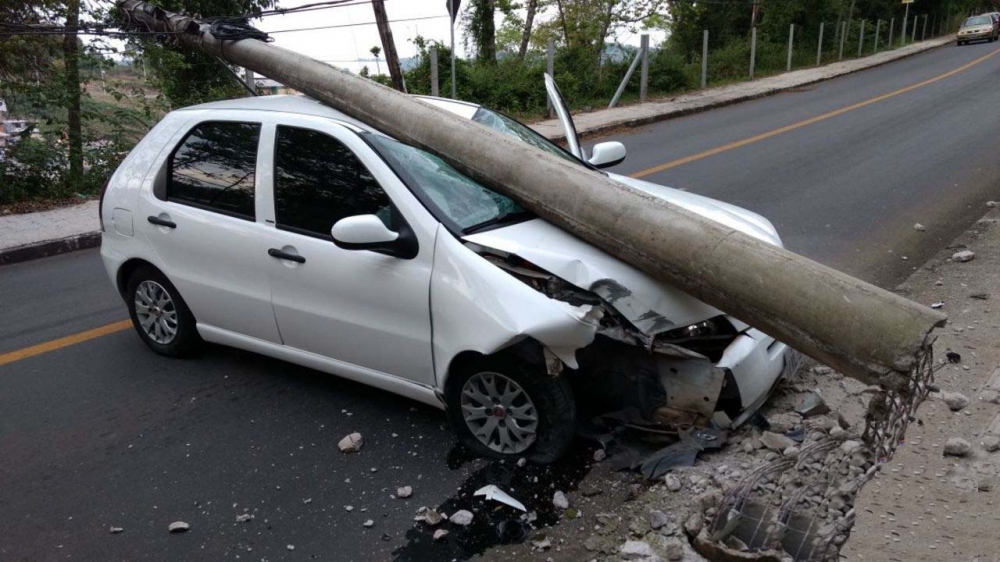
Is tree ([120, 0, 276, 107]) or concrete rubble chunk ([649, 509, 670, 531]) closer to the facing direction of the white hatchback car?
the concrete rubble chunk

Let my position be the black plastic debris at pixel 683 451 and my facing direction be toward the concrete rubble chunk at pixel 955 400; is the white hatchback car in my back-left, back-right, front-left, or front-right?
back-left

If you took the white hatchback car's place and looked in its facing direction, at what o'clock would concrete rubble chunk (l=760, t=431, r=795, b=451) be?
The concrete rubble chunk is roughly at 11 o'clock from the white hatchback car.

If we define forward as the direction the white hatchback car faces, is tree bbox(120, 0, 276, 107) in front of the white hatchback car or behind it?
behind

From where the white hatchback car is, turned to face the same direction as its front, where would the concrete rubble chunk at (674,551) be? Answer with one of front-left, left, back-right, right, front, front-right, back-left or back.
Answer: front

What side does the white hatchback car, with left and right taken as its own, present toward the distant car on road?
left

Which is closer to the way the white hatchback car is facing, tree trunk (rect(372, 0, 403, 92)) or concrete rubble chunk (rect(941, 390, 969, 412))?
the concrete rubble chunk

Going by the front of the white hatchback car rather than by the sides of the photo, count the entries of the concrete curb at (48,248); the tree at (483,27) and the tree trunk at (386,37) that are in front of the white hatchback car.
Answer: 0

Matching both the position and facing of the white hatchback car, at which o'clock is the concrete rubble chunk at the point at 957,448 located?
The concrete rubble chunk is roughly at 11 o'clock from the white hatchback car.

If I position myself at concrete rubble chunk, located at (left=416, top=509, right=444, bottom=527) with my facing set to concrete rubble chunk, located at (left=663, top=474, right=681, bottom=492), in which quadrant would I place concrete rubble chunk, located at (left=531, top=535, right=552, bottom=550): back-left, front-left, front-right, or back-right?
front-right
